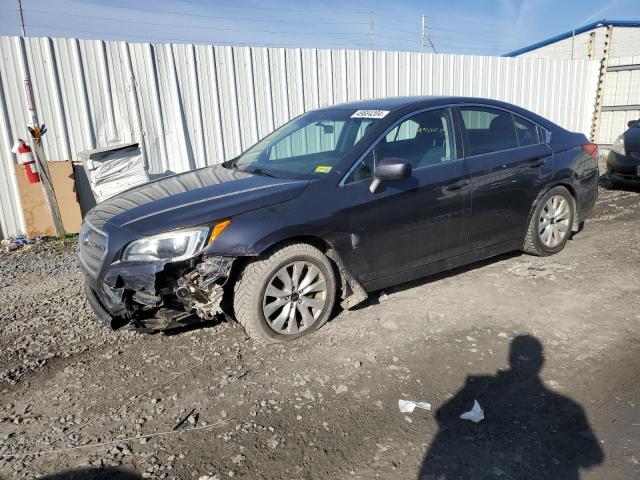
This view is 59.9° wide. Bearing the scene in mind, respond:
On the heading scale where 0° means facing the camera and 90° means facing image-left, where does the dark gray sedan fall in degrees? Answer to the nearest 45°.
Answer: approximately 45°

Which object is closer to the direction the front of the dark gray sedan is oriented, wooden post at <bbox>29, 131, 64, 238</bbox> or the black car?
the wooden post

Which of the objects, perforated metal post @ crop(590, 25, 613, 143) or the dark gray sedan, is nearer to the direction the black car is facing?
the dark gray sedan

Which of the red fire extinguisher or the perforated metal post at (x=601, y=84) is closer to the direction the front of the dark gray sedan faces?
the red fire extinguisher

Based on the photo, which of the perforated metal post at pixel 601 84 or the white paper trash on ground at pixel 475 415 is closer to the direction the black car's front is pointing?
the white paper trash on ground

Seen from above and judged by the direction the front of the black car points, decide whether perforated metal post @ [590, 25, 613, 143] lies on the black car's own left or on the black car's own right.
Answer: on the black car's own right

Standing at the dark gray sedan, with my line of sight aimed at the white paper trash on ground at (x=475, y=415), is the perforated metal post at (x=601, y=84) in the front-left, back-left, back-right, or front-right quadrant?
back-left

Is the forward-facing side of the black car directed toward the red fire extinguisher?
yes

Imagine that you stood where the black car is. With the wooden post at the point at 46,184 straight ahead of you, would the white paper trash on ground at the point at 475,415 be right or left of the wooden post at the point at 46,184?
left

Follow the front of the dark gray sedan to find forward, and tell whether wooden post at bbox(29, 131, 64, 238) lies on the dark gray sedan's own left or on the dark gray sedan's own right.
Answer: on the dark gray sedan's own right
